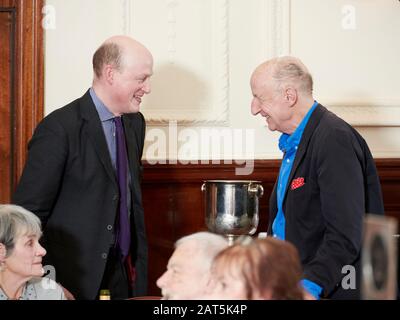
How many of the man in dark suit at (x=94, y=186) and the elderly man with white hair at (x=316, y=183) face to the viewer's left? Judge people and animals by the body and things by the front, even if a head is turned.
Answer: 1

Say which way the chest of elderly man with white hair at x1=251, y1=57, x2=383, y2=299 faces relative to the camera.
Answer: to the viewer's left

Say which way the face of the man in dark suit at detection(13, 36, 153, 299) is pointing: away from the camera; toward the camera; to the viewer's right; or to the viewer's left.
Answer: to the viewer's right

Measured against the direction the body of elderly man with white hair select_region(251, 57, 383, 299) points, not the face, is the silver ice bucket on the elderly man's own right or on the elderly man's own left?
on the elderly man's own right

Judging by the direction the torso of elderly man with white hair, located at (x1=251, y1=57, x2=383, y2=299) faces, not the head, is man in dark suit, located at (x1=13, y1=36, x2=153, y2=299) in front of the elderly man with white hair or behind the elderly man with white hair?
in front

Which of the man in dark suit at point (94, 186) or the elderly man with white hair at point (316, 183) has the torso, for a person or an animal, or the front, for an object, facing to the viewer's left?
the elderly man with white hair

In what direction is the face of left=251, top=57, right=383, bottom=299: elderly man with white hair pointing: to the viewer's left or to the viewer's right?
to the viewer's left

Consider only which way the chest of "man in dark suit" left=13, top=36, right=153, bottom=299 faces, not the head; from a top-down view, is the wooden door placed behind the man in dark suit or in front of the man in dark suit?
behind

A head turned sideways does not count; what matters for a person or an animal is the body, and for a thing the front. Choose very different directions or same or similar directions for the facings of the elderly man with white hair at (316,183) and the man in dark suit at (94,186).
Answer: very different directions

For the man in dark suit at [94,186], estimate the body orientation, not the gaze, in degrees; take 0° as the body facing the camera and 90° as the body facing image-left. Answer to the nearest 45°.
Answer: approximately 315°
